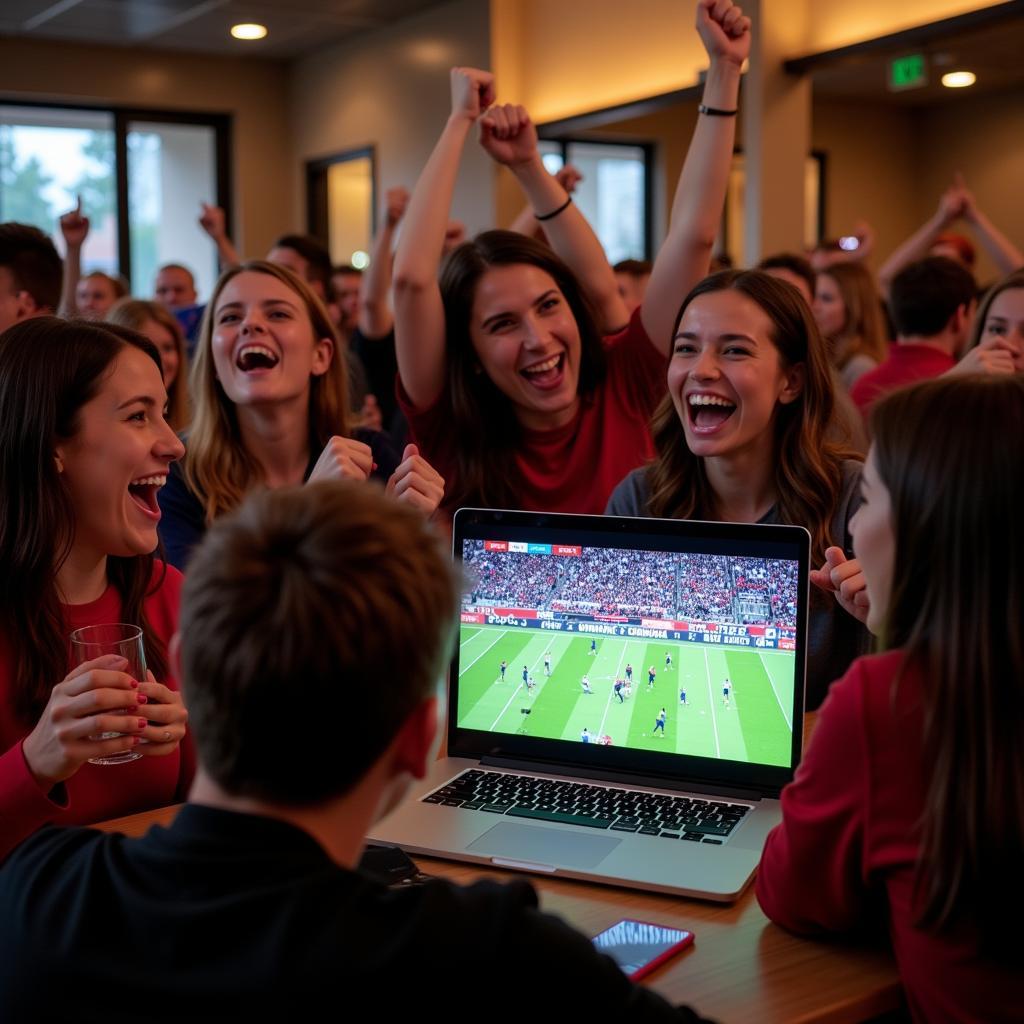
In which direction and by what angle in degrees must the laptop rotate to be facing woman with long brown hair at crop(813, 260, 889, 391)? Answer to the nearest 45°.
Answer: approximately 180°

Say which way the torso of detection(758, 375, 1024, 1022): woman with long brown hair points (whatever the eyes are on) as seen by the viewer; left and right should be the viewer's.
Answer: facing away from the viewer and to the left of the viewer

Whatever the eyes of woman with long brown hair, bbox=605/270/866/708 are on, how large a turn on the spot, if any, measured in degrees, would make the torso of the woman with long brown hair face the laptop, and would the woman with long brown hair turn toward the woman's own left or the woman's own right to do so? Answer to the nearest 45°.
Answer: approximately 45° to the woman's own left

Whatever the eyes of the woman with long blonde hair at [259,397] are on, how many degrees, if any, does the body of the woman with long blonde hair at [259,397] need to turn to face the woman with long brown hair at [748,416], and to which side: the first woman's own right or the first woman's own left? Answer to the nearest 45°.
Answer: approximately 45° to the first woman's own left

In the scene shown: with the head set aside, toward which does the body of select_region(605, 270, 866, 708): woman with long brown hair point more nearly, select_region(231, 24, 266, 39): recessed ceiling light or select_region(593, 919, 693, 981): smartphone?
the smartphone

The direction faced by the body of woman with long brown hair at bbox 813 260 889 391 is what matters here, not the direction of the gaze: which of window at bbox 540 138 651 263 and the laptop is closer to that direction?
the laptop

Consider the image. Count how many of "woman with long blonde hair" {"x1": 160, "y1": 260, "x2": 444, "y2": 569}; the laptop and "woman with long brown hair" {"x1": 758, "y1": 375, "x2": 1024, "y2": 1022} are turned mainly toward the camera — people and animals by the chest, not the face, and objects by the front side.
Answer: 2

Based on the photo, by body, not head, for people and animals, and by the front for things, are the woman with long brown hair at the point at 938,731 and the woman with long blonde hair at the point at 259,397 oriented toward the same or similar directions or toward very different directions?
very different directions

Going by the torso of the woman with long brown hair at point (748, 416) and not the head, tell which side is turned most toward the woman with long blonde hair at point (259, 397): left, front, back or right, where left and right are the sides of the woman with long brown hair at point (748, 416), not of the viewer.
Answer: right
